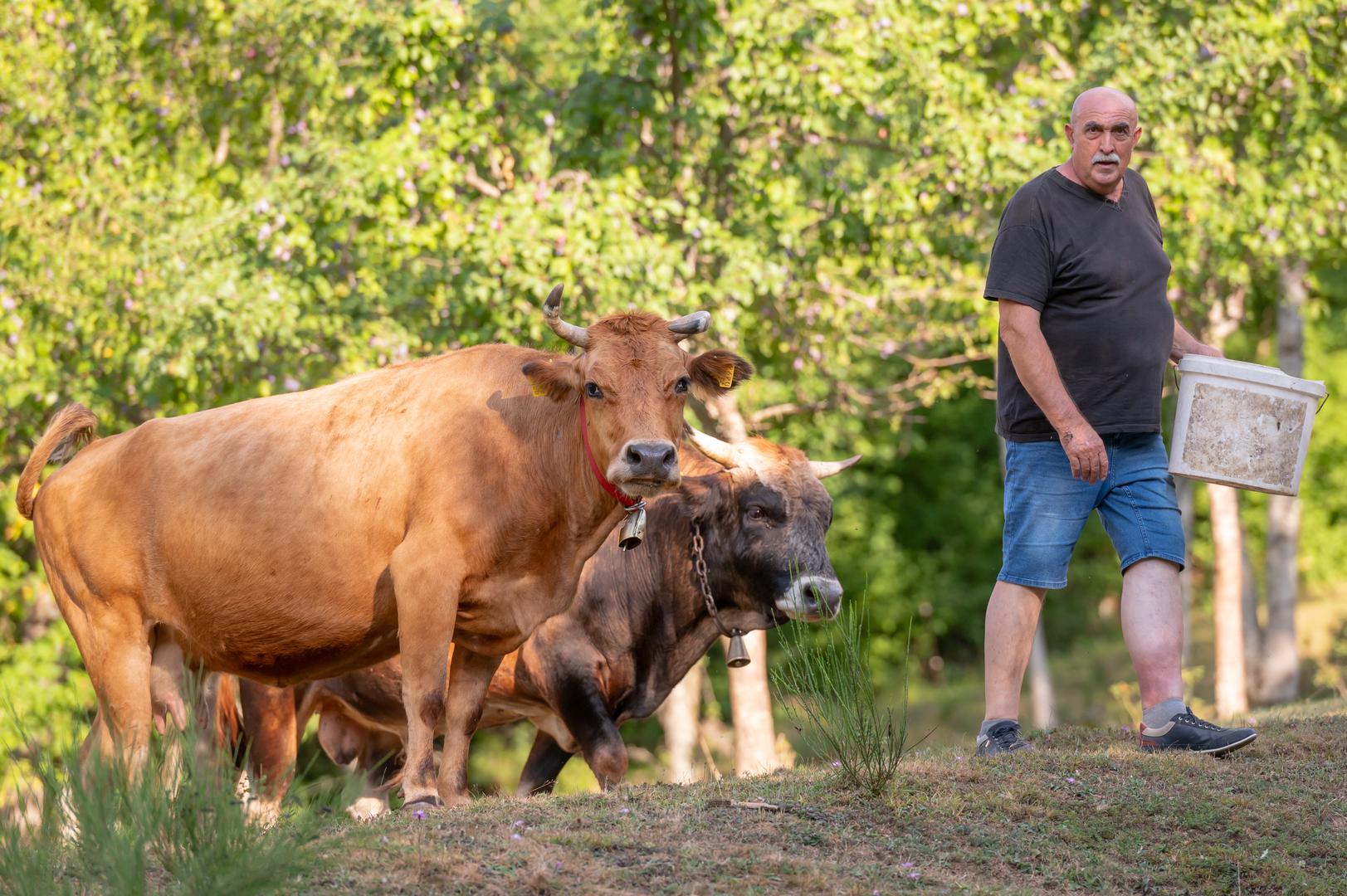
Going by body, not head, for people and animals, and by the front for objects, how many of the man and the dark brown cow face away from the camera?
0

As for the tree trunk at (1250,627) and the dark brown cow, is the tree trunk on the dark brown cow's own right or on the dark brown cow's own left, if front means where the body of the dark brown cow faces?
on the dark brown cow's own left

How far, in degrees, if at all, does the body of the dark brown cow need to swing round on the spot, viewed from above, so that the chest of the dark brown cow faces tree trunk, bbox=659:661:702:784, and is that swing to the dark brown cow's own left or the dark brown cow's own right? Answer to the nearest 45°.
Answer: approximately 90° to the dark brown cow's own left

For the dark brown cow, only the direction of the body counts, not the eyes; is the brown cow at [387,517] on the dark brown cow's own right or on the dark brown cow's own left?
on the dark brown cow's own right

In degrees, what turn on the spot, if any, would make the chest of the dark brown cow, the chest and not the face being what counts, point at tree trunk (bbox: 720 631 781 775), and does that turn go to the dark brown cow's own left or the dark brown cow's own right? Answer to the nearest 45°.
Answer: approximately 90° to the dark brown cow's own left

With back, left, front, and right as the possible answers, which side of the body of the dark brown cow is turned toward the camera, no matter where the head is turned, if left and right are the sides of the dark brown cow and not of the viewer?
right

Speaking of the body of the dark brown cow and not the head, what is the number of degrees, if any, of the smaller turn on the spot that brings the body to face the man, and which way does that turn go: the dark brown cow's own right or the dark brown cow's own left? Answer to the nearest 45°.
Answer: approximately 45° to the dark brown cow's own right
